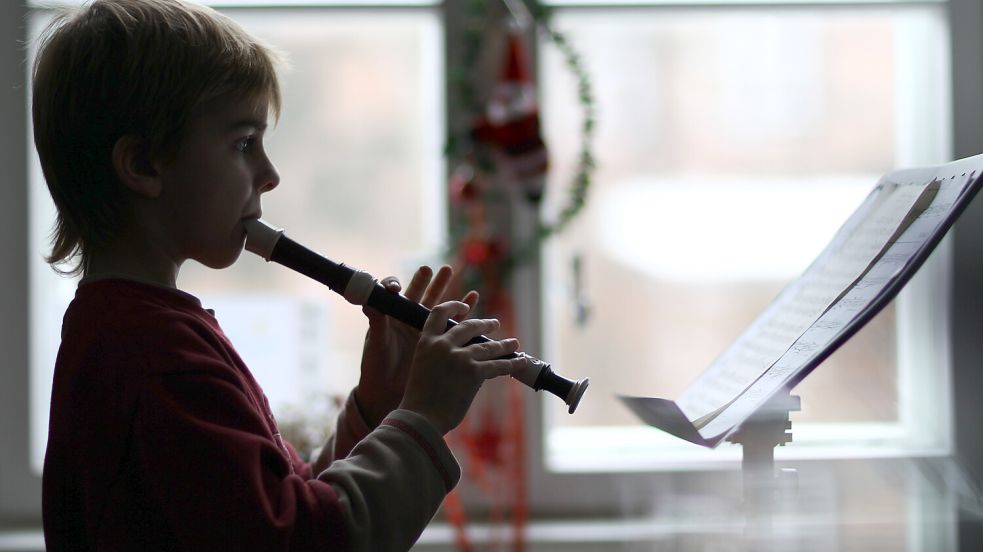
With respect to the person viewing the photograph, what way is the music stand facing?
facing to the left of the viewer

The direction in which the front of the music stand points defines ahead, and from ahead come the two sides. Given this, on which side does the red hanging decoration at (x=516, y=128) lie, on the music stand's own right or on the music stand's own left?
on the music stand's own right

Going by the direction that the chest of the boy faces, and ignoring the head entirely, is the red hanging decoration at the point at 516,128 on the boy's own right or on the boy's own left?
on the boy's own left

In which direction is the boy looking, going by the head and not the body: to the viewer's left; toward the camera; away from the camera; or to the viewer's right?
to the viewer's right

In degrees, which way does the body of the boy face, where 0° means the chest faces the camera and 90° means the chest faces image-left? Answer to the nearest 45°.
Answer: approximately 270°

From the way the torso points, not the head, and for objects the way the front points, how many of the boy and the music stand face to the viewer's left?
1

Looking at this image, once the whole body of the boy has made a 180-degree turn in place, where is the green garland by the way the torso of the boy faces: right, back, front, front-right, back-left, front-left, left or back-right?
back-right

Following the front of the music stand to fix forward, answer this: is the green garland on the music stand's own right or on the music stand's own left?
on the music stand's own right
